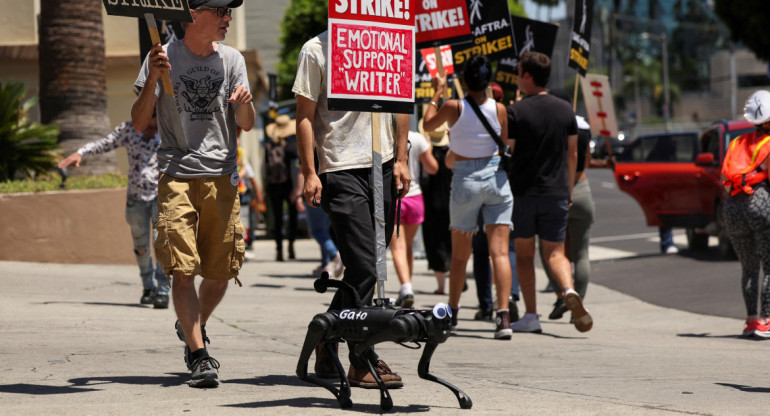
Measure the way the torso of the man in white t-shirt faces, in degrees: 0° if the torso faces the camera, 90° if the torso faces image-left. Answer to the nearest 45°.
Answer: approximately 315°

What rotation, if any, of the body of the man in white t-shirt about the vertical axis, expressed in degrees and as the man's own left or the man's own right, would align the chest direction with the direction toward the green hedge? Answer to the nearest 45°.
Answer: approximately 180°

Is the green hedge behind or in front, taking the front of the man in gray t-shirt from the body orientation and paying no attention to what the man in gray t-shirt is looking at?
behind

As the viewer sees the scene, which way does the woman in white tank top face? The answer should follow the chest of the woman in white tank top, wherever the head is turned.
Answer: away from the camera

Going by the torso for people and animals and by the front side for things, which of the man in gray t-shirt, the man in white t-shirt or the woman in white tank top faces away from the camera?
the woman in white tank top

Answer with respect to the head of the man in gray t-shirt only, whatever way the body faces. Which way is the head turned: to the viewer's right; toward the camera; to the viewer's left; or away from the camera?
to the viewer's right

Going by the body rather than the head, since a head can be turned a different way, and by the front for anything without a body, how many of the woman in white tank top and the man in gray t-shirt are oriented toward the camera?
1

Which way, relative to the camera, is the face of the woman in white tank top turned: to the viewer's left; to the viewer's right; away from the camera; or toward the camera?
away from the camera

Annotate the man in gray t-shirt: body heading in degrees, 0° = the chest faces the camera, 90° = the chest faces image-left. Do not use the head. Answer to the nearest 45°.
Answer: approximately 0°
